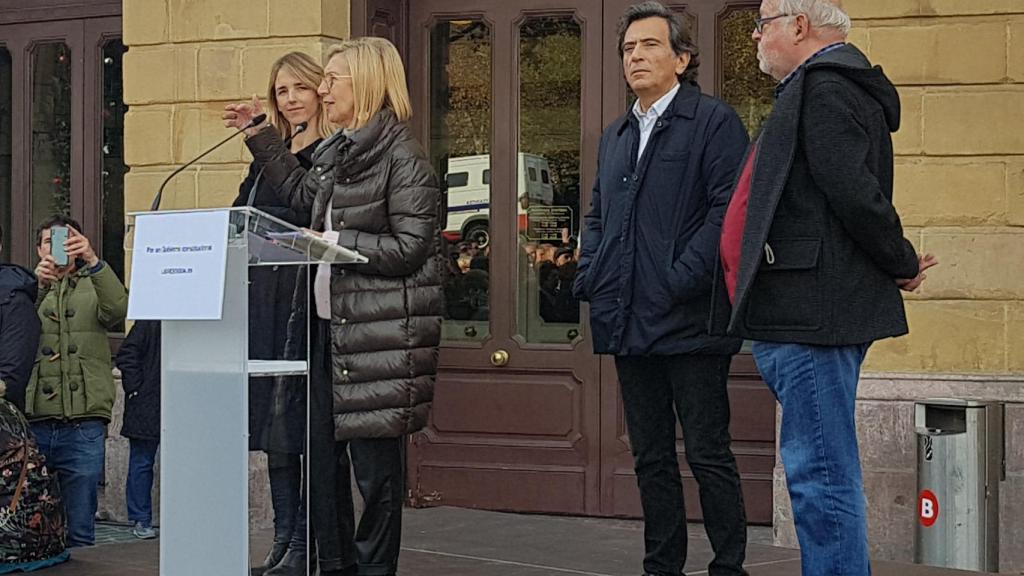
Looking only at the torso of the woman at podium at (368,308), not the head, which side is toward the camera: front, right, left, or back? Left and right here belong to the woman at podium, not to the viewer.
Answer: left

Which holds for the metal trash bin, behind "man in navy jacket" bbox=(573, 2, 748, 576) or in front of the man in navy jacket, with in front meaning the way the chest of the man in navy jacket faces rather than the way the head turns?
behind

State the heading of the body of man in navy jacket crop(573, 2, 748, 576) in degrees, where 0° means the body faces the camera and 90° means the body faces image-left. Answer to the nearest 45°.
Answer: approximately 45°

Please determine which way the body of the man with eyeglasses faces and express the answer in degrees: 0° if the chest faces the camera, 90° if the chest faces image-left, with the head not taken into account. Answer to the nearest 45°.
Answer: approximately 90°

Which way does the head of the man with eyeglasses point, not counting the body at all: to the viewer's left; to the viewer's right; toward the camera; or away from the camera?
to the viewer's left

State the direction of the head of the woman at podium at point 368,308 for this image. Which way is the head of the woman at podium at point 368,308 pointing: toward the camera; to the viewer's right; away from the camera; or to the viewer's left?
to the viewer's left

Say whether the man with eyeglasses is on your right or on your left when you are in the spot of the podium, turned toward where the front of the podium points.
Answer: on your left

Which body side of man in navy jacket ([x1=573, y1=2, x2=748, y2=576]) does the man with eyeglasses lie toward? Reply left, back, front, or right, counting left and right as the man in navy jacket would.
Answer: left

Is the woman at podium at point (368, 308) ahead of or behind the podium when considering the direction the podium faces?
behind

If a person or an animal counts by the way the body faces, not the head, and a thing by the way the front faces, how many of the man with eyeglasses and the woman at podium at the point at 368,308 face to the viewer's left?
2
